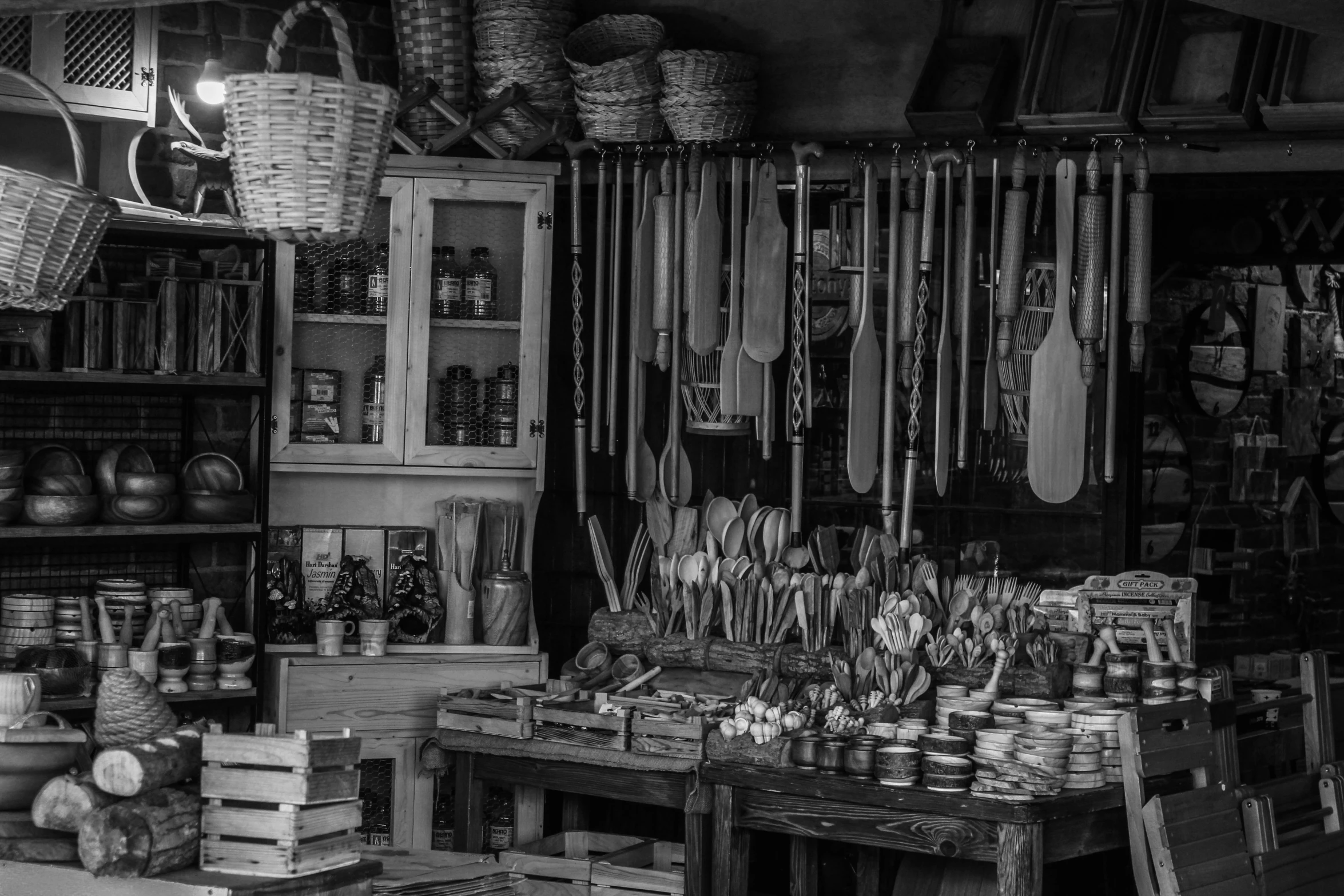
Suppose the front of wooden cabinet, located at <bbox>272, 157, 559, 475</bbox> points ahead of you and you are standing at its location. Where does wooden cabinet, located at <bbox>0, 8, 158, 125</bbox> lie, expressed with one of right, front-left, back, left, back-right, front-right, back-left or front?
right

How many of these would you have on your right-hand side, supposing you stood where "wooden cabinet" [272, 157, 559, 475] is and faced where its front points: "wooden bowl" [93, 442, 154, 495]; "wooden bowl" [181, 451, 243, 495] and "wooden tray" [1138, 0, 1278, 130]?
2

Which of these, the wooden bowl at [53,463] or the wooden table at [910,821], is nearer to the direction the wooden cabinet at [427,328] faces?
the wooden table

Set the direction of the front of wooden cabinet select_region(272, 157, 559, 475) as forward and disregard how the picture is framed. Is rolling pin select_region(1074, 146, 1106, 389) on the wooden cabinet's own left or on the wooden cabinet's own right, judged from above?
on the wooden cabinet's own left

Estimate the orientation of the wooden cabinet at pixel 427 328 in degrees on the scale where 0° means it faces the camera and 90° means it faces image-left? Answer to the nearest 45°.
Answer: approximately 0°

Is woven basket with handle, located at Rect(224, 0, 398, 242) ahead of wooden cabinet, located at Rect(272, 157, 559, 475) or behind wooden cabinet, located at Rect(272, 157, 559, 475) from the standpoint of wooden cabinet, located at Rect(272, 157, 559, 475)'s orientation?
ahead

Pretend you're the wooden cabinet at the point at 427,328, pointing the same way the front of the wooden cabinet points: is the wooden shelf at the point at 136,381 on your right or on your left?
on your right

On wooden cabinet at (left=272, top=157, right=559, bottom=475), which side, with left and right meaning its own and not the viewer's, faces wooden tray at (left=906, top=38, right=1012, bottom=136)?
left

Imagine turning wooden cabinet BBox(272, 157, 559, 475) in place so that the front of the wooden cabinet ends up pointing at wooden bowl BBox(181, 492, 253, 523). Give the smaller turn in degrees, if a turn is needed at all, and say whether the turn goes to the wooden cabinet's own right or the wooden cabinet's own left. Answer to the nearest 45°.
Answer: approximately 90° to the wooden cabinet's own right
